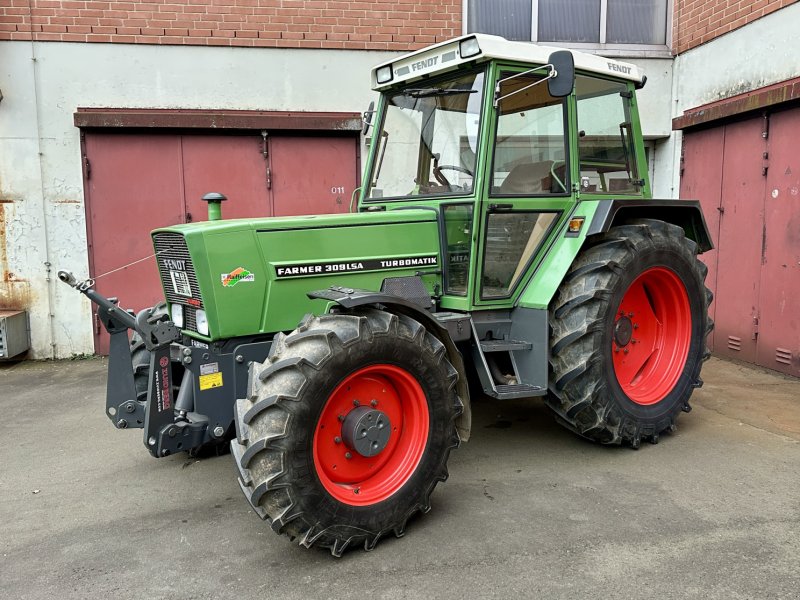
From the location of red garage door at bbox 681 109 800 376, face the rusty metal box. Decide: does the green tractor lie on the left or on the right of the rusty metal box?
left

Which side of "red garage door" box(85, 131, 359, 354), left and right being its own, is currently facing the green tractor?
front

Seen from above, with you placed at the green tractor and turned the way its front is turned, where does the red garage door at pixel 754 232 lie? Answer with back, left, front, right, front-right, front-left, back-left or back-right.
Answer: back

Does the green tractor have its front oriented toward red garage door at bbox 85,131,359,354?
no

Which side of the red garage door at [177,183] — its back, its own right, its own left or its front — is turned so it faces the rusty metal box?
right

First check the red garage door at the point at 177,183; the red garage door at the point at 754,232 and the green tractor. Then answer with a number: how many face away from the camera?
0

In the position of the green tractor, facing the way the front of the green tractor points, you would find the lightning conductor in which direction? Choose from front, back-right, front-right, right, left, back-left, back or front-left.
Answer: right

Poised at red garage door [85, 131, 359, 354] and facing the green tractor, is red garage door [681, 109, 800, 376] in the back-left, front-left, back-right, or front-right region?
front-left

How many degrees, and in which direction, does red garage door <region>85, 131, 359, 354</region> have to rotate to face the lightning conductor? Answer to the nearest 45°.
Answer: approximately 90° to its right

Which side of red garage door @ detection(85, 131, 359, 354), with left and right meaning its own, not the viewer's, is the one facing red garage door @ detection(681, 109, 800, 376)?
left

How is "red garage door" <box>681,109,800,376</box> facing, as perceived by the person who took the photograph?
facing the viewer and to the left of the viewer

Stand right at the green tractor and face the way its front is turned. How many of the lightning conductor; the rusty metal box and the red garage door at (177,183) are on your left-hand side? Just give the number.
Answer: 0

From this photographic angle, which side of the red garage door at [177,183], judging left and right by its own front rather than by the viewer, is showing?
front

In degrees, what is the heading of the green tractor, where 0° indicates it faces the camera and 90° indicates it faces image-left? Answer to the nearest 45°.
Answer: approximately 45°
